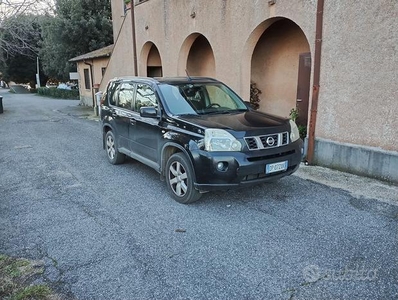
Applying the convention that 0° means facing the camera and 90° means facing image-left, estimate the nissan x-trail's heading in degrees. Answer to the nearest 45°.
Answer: approximately 315°

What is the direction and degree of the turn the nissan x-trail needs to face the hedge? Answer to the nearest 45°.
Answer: approximately 180°

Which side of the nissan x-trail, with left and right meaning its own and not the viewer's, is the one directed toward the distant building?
back

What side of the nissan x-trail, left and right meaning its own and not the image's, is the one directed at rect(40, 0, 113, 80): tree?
back
